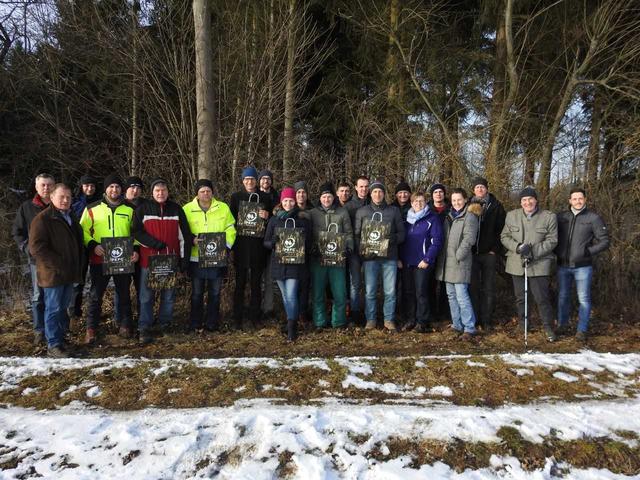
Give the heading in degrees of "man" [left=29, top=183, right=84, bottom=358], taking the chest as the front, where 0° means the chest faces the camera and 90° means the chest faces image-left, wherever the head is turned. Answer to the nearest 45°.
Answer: approximately 315°

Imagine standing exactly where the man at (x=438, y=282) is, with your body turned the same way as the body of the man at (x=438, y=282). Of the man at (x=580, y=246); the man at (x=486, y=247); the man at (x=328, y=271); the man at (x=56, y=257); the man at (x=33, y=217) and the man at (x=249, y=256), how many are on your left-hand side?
2

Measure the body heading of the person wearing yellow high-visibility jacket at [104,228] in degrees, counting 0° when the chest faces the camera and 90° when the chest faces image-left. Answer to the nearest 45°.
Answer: approximately 0°

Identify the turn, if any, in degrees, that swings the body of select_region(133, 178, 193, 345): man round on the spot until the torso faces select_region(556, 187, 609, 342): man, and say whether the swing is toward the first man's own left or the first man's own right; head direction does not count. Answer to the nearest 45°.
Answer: approximately 90° to the first man's own left

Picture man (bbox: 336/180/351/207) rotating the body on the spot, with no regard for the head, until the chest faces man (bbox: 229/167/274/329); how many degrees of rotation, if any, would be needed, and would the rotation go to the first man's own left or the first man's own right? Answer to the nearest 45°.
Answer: approximately 45° to the first man's own right

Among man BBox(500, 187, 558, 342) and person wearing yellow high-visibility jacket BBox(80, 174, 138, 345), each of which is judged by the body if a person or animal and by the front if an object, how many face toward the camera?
2

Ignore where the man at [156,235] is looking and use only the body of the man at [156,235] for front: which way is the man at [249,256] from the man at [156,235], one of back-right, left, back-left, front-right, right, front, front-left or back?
left
